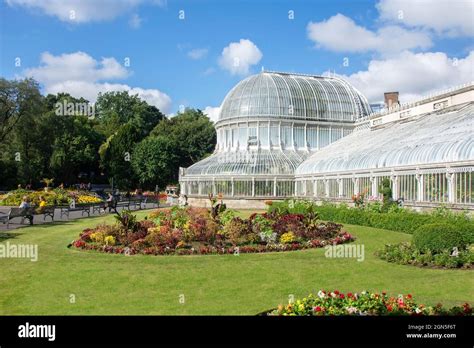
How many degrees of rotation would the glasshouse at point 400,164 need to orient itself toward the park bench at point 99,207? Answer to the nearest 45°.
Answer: approximately 45° to its right

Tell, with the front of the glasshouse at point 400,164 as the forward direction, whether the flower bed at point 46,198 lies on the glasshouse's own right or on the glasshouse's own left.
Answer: on the glasshouse's own right

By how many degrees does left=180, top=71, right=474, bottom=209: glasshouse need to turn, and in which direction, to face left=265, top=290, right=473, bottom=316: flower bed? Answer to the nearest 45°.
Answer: approximately 45° to its left

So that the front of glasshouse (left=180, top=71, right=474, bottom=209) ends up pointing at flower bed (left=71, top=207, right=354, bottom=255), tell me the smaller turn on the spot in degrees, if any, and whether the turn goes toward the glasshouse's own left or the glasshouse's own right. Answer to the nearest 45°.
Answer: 0° — it already faces it

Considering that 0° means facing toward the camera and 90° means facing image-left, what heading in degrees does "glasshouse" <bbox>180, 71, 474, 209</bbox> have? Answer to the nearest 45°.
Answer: approximately 45°
